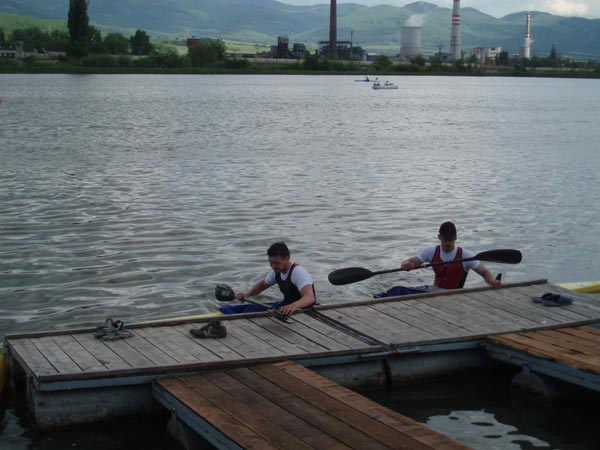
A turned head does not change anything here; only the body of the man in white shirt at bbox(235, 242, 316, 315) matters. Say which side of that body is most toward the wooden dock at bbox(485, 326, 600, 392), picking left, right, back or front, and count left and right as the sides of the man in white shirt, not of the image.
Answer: left

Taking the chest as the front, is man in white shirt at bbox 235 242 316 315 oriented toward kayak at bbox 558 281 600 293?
no

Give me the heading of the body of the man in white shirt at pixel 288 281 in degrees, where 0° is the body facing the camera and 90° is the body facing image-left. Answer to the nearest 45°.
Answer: approximately 45°
